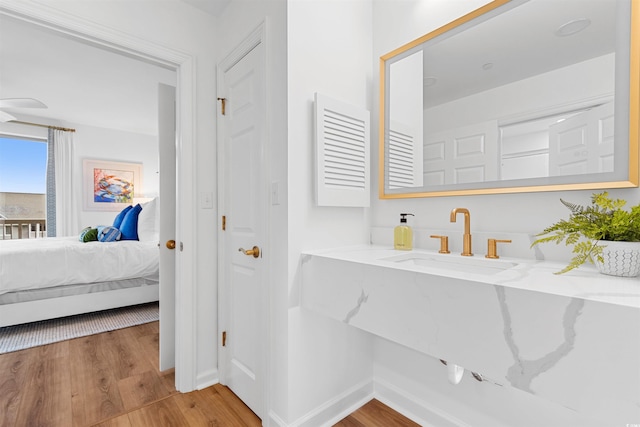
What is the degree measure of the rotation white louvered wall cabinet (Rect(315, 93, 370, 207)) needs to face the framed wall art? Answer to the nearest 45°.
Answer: approximately 180°

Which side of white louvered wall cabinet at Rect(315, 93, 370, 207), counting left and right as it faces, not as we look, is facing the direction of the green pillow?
back

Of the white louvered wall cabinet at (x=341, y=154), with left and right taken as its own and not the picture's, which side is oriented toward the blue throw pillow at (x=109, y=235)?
back

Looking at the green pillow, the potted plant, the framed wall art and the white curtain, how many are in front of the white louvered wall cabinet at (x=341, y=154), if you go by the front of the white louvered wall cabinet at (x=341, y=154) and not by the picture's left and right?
1

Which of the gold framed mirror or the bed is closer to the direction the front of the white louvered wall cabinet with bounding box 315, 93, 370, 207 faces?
the gold framed mirror

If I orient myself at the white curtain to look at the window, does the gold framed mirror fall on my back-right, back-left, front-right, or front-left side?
back-left

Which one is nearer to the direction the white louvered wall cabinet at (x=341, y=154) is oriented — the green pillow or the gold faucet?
the gold faucet

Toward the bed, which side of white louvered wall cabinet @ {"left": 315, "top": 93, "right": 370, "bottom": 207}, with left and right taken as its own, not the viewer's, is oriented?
back

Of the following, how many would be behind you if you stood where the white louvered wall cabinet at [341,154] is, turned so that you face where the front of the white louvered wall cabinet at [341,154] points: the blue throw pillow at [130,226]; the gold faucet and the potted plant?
1

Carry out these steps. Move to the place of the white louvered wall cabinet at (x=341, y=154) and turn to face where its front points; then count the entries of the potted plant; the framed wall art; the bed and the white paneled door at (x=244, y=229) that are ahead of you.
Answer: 1

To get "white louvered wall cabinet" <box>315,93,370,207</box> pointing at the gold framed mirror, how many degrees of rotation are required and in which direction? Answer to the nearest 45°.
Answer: approximately 45° to its left

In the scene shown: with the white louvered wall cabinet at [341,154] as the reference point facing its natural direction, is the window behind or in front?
behind

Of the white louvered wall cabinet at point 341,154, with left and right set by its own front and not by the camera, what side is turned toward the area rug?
back

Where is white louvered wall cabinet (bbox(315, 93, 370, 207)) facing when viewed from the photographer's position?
facing the viewer and to the right of the viewer

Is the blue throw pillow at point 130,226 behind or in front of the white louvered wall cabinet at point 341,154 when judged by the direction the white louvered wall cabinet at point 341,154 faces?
behind
